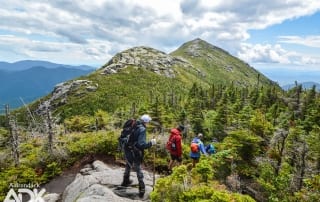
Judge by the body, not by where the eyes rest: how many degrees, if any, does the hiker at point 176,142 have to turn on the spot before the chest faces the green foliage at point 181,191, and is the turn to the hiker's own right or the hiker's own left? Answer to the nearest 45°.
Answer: approximately 135° to the hiker's own right

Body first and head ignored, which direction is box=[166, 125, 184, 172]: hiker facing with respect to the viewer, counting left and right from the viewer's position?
facing away from the viewer and to the right of the viewer

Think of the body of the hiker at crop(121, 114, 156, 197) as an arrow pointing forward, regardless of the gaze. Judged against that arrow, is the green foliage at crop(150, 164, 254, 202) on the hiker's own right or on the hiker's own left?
on the hiker's own right

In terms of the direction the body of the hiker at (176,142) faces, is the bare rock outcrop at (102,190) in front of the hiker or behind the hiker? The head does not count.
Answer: behind

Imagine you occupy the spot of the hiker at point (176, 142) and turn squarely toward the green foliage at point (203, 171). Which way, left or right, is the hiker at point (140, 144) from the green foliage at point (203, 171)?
right

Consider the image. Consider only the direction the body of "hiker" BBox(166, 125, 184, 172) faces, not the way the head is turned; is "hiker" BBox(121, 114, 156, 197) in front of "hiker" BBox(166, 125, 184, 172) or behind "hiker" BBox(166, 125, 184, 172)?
behind
